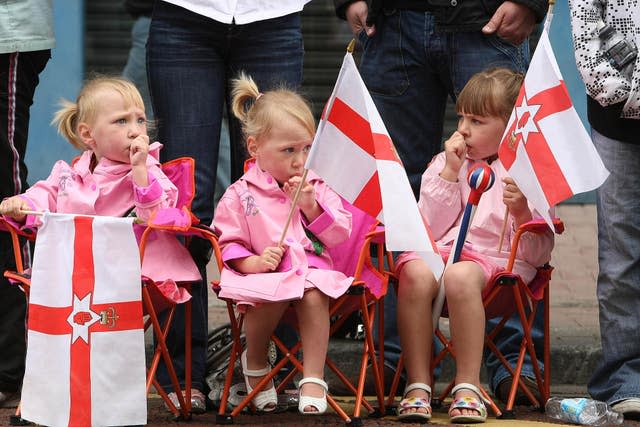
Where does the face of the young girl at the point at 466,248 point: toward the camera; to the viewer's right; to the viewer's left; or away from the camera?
to the viewer's left

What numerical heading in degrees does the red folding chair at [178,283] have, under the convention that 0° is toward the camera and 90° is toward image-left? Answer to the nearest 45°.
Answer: approximately 0°

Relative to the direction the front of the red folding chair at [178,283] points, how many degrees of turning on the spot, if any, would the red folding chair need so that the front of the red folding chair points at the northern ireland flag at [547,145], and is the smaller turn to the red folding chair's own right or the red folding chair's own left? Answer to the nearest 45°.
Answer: approximately 90° to the red folding chair's own left

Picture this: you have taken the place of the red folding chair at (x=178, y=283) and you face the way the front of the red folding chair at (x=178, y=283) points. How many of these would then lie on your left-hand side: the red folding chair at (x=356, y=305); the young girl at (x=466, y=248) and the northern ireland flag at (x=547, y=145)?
3

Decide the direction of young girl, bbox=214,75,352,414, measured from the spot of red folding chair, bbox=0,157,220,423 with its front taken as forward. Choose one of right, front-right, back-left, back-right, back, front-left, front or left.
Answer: left

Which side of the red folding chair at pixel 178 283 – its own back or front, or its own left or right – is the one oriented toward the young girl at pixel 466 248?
left

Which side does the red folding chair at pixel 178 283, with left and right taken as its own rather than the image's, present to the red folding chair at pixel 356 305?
left

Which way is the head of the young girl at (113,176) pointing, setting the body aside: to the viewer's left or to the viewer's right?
to the viewer's right

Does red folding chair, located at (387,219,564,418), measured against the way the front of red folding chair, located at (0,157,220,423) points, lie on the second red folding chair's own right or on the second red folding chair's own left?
on the second red folding chair's own left
